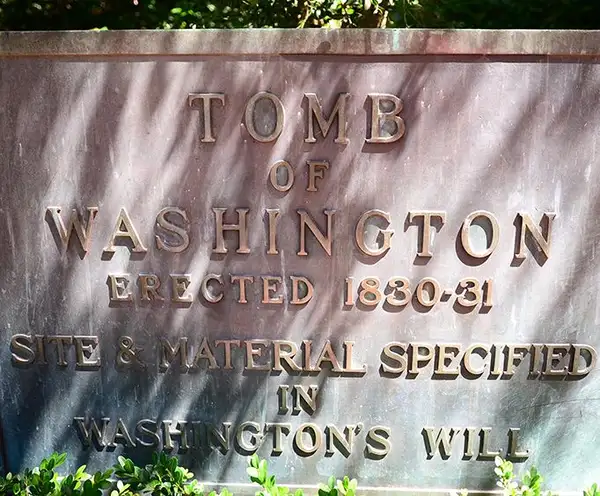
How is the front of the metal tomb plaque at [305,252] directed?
toward the camera

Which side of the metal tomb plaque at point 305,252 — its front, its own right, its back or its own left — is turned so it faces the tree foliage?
back
